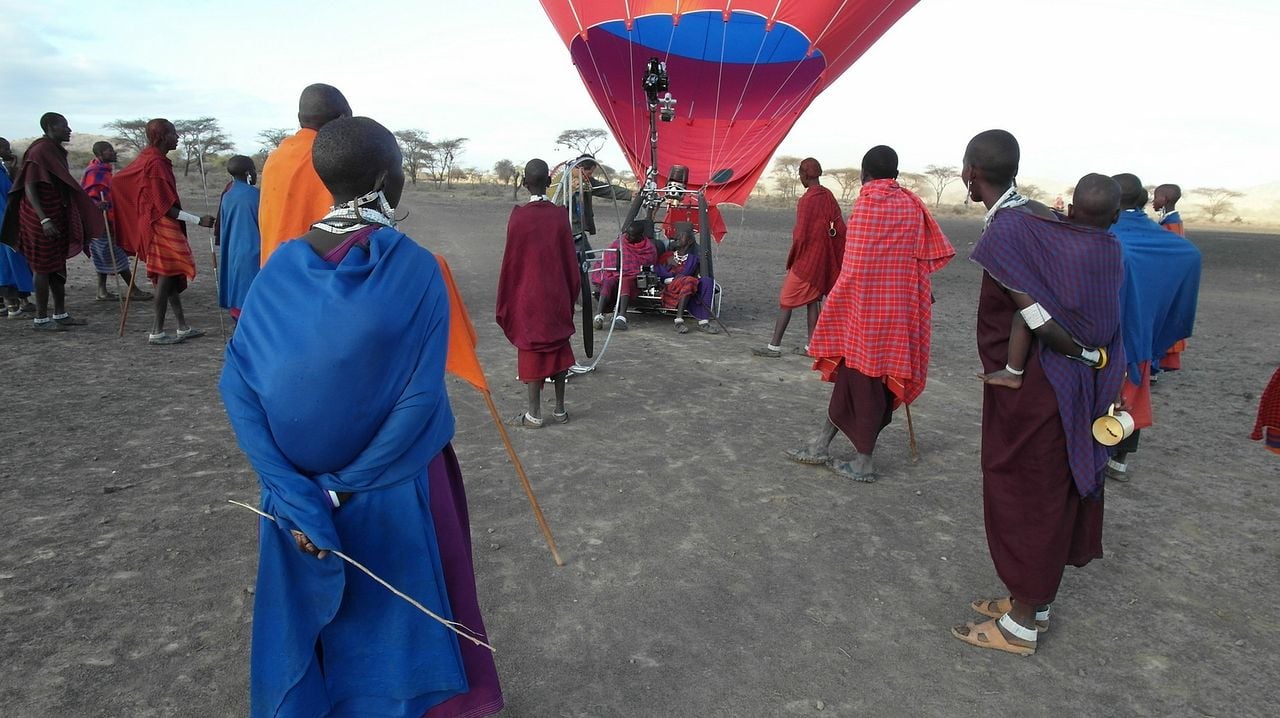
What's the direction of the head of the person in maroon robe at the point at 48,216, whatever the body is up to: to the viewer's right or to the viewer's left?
to the viewer's right

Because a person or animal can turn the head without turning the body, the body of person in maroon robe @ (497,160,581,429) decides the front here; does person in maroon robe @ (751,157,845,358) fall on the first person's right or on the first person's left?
on the first person's right

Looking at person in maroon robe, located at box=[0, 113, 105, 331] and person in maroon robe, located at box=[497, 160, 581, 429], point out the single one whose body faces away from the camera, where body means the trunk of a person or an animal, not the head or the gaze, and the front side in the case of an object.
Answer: person in maroon robe, located at box=[497, 160, 581, 429]

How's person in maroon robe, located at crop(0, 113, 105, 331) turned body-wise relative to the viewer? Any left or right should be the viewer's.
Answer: facing to the right of the viewer

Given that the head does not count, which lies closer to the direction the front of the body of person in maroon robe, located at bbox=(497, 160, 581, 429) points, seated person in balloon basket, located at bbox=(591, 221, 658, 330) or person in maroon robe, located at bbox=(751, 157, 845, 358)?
the seated person in balloon basket

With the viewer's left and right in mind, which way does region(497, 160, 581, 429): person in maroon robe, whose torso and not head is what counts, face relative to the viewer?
facing away from the viewer

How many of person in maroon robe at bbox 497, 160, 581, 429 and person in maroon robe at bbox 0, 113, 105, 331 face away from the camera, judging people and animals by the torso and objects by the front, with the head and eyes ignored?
1

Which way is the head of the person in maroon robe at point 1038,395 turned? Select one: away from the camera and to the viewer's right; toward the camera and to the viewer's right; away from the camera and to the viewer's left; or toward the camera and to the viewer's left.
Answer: away from the camera and to the viewer's left

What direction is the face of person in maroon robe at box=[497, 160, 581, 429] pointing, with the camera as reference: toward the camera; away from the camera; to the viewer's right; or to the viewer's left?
away from the camera

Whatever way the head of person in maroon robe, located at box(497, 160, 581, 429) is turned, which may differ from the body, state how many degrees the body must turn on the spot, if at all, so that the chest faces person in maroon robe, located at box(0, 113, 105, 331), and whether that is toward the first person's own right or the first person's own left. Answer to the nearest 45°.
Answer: approximately 45° to the first person's own left
